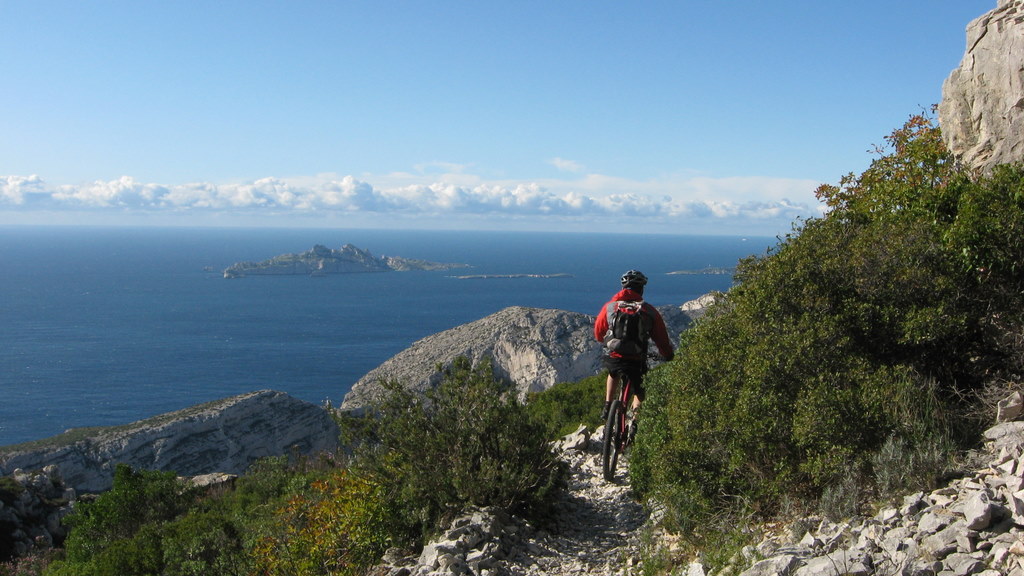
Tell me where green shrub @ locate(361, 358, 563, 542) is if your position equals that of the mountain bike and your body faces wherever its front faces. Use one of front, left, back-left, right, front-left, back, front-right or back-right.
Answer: back-left

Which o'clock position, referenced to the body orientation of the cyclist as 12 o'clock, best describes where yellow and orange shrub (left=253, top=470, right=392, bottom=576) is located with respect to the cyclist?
The yellow and orange shrub is roughly at 8 o'clock from the cyclist.

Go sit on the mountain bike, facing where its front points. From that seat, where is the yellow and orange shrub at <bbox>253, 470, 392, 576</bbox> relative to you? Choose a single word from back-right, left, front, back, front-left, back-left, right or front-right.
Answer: back-left

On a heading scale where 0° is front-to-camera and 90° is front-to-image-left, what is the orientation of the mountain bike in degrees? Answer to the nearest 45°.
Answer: approximately 180°

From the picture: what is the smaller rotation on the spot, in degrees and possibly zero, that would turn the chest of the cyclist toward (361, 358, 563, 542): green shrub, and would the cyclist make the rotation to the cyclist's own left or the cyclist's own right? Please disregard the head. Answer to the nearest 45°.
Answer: approximately 135° to the cyclist's own left

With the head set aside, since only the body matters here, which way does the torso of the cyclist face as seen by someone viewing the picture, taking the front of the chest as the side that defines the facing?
away from the camera

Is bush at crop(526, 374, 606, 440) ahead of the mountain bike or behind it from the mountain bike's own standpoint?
ahead

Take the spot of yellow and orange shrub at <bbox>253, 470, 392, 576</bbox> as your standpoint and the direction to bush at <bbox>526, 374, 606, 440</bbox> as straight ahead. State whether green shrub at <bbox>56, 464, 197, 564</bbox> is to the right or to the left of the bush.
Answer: left
